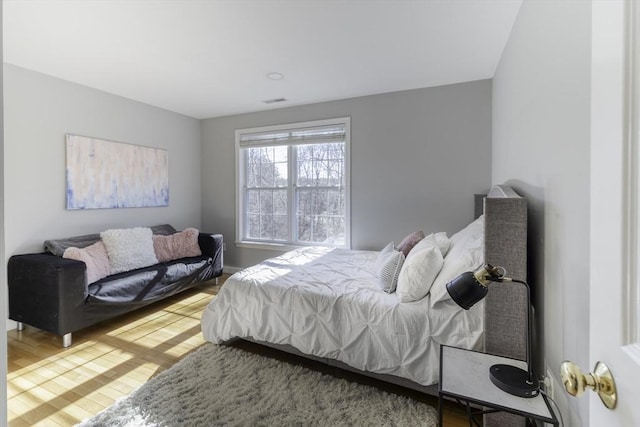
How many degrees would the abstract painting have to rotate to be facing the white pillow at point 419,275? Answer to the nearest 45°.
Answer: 0° — it already faces it

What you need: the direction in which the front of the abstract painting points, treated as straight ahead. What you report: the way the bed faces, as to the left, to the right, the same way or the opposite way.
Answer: the opposite way

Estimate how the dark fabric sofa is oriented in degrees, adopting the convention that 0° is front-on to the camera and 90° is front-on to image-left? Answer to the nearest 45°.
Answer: approximately 315°

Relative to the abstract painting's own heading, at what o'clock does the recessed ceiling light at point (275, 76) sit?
The recessed ceiling light is roughly at 12 o'clock from the abstract painting.

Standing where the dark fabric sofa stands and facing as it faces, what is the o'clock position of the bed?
The bed is roughly at 12 o'clock from the dark fabric sofa.

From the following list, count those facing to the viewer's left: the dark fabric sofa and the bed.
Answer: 1

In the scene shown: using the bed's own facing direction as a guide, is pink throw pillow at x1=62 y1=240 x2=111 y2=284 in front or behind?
in front

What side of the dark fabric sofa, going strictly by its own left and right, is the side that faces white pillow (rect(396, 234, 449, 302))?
front

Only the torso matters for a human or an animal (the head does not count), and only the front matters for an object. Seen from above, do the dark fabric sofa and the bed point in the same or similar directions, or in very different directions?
very different directions

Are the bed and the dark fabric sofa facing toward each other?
yes

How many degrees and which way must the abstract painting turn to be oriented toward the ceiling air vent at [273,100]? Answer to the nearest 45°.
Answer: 0° — it already faces it

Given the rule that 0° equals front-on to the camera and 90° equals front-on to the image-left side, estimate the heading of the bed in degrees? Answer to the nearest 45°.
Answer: approximately 90°
